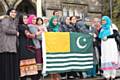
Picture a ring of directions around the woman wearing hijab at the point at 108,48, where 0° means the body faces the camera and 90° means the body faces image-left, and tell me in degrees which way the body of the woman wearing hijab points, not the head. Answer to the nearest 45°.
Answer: approximately 45°

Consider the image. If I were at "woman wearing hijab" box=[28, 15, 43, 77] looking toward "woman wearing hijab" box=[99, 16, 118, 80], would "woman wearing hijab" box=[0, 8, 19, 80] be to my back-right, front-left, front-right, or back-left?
back-right

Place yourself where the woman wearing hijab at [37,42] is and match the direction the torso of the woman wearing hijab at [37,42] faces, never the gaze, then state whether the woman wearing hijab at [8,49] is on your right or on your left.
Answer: on your right

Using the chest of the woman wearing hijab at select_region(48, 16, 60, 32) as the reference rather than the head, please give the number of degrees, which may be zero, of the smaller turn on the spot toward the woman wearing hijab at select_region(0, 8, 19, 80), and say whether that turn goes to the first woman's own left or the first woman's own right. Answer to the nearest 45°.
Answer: approximately 90° to the first woman's own right

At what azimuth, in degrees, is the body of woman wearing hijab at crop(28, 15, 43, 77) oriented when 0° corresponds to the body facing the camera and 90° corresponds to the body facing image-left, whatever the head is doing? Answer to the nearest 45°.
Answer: approximately 315°
